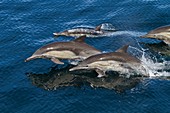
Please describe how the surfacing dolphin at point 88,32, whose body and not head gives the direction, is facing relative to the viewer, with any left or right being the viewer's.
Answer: facing to the left of the viewer

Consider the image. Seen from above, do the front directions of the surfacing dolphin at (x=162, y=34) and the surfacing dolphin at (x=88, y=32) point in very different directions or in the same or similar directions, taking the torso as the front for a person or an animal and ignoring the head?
same or similar directions

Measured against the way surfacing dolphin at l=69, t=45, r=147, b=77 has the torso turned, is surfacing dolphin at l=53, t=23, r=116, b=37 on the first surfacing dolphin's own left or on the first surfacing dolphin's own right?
on the first surfacing dolphin's own right

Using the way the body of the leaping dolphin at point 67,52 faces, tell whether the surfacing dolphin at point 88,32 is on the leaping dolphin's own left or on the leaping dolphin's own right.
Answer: on the leaping dolphin's own right

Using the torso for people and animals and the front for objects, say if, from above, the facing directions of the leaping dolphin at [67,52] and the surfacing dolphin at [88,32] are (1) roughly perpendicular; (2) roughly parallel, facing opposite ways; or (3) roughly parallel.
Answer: roughly parallel

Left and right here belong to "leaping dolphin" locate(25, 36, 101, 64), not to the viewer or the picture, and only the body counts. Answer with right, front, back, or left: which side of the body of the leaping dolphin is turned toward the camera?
left

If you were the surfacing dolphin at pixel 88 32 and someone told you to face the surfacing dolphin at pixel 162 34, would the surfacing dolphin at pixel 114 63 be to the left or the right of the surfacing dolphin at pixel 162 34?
right

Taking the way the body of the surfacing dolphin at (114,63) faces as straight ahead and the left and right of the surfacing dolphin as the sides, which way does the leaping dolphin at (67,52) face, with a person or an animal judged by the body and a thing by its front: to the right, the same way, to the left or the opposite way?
the same way

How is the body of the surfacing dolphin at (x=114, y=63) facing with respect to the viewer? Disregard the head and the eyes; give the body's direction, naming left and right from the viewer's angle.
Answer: facing to the left of the viewer

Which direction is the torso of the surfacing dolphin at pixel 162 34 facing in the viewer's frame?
to the viewer's left

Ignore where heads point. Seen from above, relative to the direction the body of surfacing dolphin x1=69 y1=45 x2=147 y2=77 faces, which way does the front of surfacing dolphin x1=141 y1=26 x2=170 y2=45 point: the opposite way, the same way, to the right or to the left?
the same way

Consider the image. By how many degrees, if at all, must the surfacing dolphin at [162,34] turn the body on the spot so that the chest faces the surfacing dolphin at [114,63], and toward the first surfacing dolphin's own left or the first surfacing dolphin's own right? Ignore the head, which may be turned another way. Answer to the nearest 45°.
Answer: approximately 45° to the first surfacing dolphin's own left
